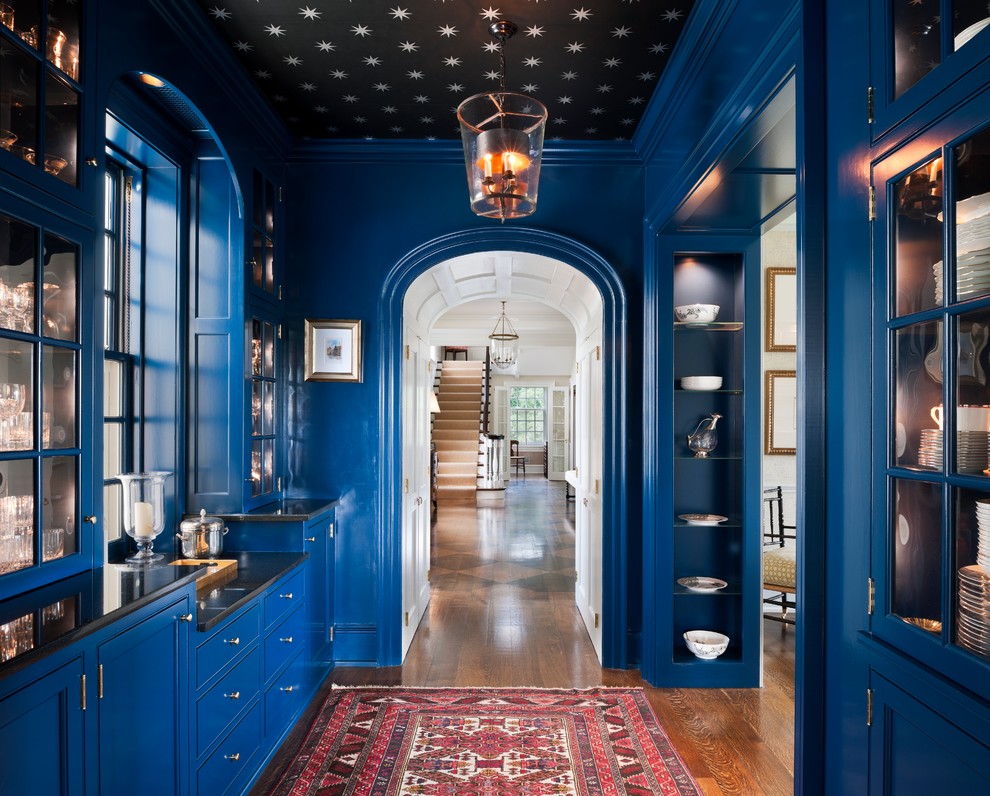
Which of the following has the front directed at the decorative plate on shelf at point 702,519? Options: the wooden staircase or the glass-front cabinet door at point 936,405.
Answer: the wooden staircase

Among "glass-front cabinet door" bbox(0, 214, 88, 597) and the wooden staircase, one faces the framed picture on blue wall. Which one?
the wooden staircase

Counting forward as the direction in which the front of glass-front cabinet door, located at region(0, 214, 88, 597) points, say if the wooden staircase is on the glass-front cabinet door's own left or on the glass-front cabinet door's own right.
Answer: on the glass-front cabinet door's own left

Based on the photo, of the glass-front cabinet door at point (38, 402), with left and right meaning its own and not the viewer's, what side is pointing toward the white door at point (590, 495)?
left

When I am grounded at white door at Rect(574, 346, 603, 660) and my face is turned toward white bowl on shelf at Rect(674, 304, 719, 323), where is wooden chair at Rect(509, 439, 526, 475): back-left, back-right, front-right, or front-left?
back-left

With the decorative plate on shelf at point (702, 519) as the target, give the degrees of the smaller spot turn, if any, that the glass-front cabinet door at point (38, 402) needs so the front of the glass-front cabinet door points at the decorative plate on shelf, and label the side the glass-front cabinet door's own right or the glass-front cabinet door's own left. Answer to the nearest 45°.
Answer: approximately 45° to the glass-front cabinet door's own left

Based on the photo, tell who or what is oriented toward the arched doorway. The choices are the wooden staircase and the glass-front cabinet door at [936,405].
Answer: the wooden staircase

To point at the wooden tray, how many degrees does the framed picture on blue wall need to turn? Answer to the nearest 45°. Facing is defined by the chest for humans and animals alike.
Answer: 0° — it already faces it

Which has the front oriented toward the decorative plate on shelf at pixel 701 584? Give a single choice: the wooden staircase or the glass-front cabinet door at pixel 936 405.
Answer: the wooden staircase

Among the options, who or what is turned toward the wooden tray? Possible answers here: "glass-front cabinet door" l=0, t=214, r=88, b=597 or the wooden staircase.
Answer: the wooden staircase
